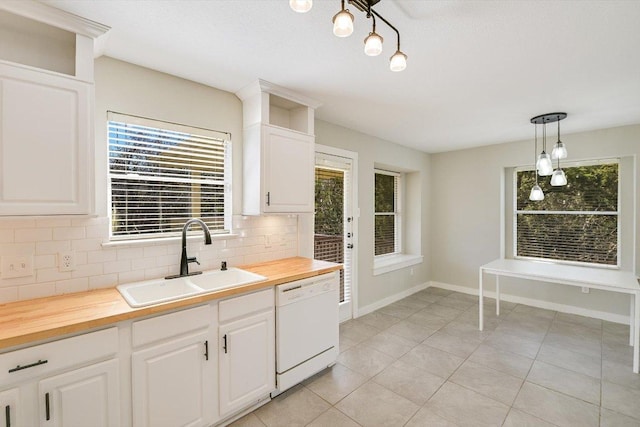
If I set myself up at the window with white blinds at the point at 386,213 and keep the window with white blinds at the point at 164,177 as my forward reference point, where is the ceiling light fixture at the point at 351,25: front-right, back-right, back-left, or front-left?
front-left

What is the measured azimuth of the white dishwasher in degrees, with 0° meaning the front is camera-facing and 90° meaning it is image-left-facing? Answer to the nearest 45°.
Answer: approximately 315°

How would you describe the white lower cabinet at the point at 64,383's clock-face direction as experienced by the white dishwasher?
The white lower cabinet is roughly at 3 o'clock from the white dishwasher.

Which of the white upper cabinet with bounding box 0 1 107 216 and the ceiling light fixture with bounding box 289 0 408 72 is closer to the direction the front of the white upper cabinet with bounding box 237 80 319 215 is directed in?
the ceiling light fixture

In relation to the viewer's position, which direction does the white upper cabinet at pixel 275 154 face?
facing the viewer and to the right of the viewer

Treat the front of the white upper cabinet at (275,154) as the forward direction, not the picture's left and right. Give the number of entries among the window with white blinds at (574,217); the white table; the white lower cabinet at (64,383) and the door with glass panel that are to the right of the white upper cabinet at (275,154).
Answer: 1

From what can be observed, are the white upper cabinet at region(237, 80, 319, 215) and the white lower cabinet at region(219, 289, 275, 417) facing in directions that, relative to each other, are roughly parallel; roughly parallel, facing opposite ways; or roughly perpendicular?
roughly parallel

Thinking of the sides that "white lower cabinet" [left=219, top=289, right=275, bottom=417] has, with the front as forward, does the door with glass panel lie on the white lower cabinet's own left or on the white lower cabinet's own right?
on the white lower cabinet's own left

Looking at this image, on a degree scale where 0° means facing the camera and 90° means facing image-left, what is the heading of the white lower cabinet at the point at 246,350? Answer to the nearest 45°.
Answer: approximately 315°

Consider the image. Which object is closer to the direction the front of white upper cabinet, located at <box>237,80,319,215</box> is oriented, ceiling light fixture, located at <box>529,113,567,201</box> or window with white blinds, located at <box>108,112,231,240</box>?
the ceiling light fixture

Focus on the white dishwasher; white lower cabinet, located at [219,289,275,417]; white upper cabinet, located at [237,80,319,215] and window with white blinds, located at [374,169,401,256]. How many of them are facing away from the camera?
0

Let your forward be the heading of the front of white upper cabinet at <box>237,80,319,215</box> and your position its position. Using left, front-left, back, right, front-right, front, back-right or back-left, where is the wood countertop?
right
